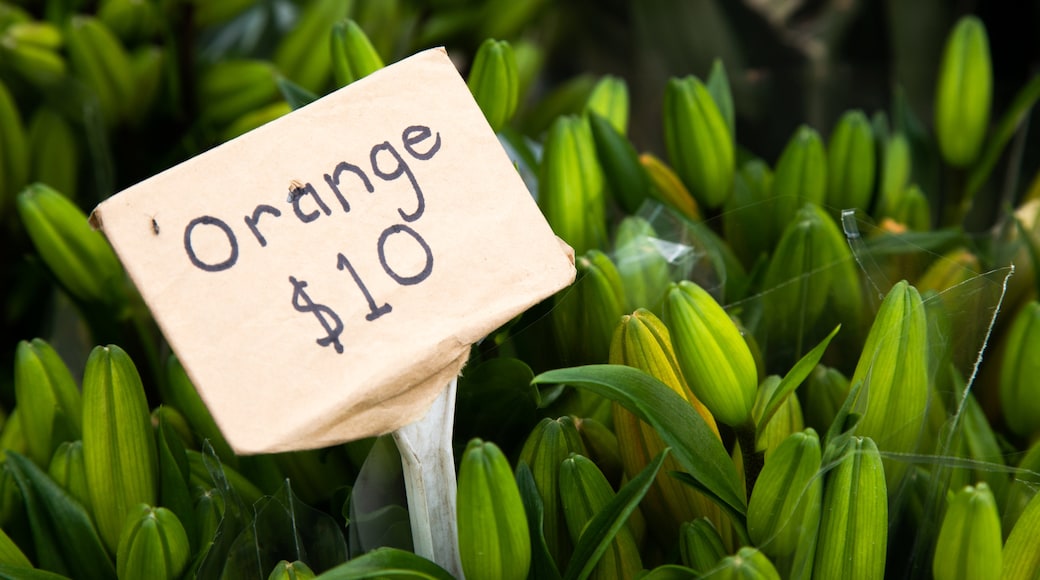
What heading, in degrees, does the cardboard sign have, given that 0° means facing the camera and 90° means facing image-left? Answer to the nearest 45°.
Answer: approximately 0°
